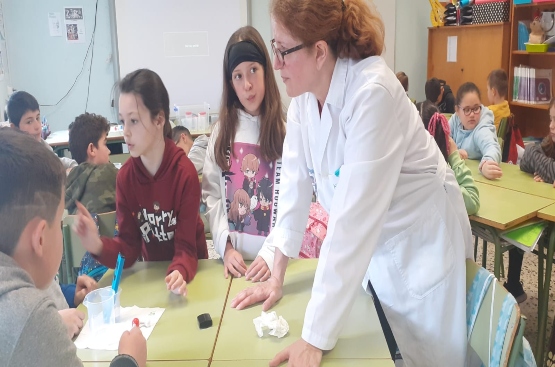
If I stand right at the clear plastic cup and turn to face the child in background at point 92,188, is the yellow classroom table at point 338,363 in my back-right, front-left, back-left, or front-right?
back-right

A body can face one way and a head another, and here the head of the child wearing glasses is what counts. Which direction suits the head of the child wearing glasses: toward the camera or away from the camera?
toward the camera

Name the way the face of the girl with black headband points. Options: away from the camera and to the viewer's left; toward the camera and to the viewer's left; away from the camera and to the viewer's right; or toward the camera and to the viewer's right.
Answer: toward the camera and to the viewer's right

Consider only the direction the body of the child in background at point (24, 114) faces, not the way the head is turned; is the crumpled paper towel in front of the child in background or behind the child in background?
in front

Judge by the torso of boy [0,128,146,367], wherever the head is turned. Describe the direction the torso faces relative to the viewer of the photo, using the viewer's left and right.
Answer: facing away from the viewer and to the right of the viewer

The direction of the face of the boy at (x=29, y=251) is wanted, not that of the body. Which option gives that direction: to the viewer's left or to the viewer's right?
to the viewer's right

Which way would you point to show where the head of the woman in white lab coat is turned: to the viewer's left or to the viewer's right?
to the viewer's left

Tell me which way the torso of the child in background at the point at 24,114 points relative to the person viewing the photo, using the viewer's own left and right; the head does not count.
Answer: facing the viewer and to the right of the viewer
